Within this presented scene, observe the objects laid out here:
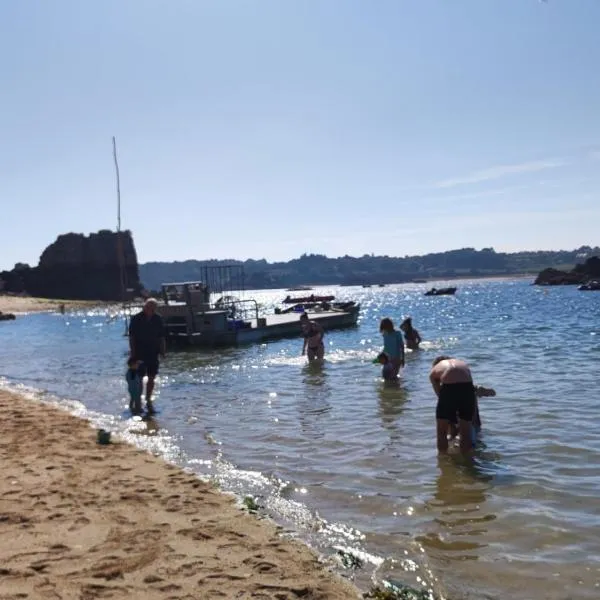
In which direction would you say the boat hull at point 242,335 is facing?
to the viewer's right

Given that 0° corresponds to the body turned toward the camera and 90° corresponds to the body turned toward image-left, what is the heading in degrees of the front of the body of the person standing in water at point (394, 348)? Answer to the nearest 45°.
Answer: approximately 90°

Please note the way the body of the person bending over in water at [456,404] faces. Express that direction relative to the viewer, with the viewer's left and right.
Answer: facing away from the viewer

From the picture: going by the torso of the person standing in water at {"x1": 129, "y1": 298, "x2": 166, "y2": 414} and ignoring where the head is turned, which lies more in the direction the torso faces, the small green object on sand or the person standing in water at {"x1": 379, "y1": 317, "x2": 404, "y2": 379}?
the small green object on sand

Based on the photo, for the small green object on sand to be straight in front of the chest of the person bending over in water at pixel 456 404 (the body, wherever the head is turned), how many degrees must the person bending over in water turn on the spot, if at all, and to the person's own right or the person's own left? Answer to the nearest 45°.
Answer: approximately 90° to the person's own left

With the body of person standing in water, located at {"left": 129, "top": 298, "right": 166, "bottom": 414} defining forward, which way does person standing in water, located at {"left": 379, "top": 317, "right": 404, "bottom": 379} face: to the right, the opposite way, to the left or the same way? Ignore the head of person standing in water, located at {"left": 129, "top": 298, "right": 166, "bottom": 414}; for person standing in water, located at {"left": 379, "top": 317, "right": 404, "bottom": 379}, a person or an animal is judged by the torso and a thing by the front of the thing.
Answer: to the right

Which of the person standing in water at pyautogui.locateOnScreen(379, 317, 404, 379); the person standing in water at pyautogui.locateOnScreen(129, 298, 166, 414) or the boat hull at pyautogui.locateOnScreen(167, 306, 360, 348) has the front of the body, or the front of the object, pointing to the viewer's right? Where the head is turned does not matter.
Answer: the boat hull

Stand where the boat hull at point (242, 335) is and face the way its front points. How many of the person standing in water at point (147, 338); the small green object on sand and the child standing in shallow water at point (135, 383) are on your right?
3

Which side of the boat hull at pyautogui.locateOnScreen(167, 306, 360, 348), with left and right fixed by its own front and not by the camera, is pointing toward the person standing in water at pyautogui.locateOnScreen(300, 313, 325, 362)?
right

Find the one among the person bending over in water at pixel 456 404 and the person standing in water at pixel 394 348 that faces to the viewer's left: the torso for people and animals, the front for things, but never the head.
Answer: the person standing in water
